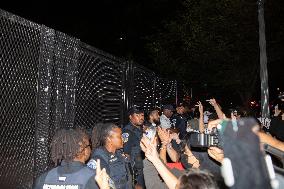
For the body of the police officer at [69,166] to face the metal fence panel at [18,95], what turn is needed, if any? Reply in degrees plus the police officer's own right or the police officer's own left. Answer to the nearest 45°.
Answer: approximately 90° to the police officer's own left

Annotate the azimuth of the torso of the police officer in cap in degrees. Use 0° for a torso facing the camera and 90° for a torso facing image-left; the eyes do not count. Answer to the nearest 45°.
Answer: approximately 315°

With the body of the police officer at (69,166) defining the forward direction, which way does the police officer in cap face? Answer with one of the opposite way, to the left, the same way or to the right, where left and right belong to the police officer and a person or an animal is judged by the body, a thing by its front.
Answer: to the right

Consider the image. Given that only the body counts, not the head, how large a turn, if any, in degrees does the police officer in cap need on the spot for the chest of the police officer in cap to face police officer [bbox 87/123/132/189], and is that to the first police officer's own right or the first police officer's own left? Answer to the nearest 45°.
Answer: approximately 45° to the first police officer's own right

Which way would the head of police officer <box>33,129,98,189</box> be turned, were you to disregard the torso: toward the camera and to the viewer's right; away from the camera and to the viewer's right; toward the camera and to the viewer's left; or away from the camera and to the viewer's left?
away from the camera and to the viewer's right

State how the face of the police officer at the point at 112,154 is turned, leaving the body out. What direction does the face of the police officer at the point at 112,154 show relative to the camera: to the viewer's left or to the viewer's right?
to the viewer's right

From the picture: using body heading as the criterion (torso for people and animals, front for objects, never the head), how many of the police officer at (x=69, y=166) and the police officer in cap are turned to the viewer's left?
0

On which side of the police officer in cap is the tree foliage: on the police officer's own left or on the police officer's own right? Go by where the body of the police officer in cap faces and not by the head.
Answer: on the police officer's own left

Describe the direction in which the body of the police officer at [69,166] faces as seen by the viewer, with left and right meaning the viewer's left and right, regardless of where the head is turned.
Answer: facing away from the viewer and to the right of the viewer
